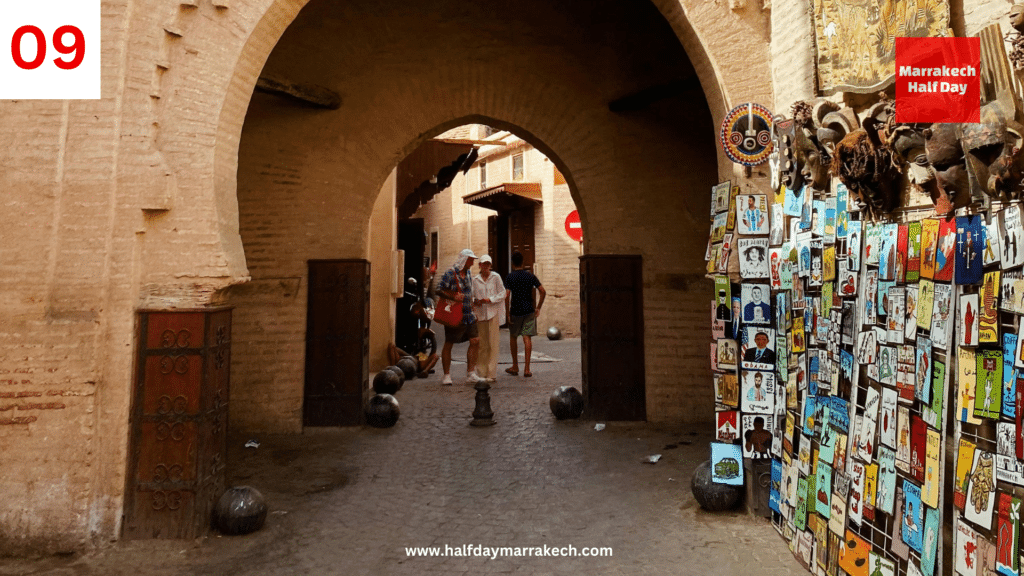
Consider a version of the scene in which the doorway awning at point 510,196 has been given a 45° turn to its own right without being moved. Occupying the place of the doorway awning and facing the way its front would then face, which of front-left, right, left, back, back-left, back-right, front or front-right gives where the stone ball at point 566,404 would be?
left

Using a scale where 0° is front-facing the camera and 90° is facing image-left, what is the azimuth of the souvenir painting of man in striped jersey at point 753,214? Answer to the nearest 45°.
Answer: approximately 0°

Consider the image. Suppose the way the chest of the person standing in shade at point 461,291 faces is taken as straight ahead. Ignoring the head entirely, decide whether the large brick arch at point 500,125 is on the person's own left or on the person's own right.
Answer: on the person's own right

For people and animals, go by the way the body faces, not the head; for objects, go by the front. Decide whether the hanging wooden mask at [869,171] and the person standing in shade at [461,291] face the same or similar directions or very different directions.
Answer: very different directions

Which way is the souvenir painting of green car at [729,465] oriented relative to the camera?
toward the camera

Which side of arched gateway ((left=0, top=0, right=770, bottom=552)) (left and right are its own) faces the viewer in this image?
front

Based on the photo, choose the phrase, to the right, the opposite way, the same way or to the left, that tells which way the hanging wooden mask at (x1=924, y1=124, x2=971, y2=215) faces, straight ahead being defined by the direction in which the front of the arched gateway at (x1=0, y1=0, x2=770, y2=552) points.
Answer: to the right

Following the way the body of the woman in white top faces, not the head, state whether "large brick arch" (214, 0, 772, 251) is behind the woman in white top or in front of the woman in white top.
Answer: in front

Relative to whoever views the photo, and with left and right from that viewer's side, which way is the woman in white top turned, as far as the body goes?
facing the viewer

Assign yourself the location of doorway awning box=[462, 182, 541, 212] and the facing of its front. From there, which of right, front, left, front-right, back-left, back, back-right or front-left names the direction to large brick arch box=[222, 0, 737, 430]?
front-left

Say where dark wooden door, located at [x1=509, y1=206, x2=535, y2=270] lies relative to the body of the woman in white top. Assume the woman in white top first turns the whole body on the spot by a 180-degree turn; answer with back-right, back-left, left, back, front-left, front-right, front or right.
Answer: front
